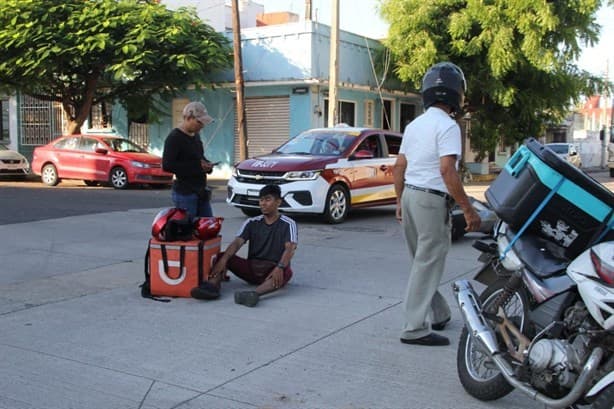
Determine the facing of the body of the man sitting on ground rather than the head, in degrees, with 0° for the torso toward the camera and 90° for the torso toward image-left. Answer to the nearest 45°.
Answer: approximately 45°

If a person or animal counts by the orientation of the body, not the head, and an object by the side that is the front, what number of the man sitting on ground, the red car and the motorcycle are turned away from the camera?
0

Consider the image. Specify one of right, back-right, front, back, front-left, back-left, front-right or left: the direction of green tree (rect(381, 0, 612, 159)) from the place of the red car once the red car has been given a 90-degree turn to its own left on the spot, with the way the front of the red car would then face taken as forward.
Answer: front-right

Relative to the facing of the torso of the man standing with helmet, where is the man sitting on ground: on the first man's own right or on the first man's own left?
on the first man's own left

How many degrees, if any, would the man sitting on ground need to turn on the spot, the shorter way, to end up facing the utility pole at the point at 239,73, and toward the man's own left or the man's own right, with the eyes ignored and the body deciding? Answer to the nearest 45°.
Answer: approximately 135° to the man's own right

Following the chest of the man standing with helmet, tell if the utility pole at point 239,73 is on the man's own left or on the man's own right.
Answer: on the man's own left

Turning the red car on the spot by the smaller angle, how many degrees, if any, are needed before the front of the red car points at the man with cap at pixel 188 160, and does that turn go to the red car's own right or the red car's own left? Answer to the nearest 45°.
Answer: approximately 45° to the red car's own right

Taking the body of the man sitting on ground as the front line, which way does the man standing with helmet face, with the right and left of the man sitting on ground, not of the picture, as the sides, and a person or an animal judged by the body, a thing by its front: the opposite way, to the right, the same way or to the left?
the opposite way

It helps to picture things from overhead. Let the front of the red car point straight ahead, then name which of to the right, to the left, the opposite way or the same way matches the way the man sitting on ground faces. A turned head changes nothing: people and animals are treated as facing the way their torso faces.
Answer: to the right

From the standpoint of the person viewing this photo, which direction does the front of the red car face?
facing the viewer and to the right of the viewer

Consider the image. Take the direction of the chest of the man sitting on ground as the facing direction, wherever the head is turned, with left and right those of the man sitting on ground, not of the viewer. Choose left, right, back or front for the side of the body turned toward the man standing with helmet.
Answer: left
